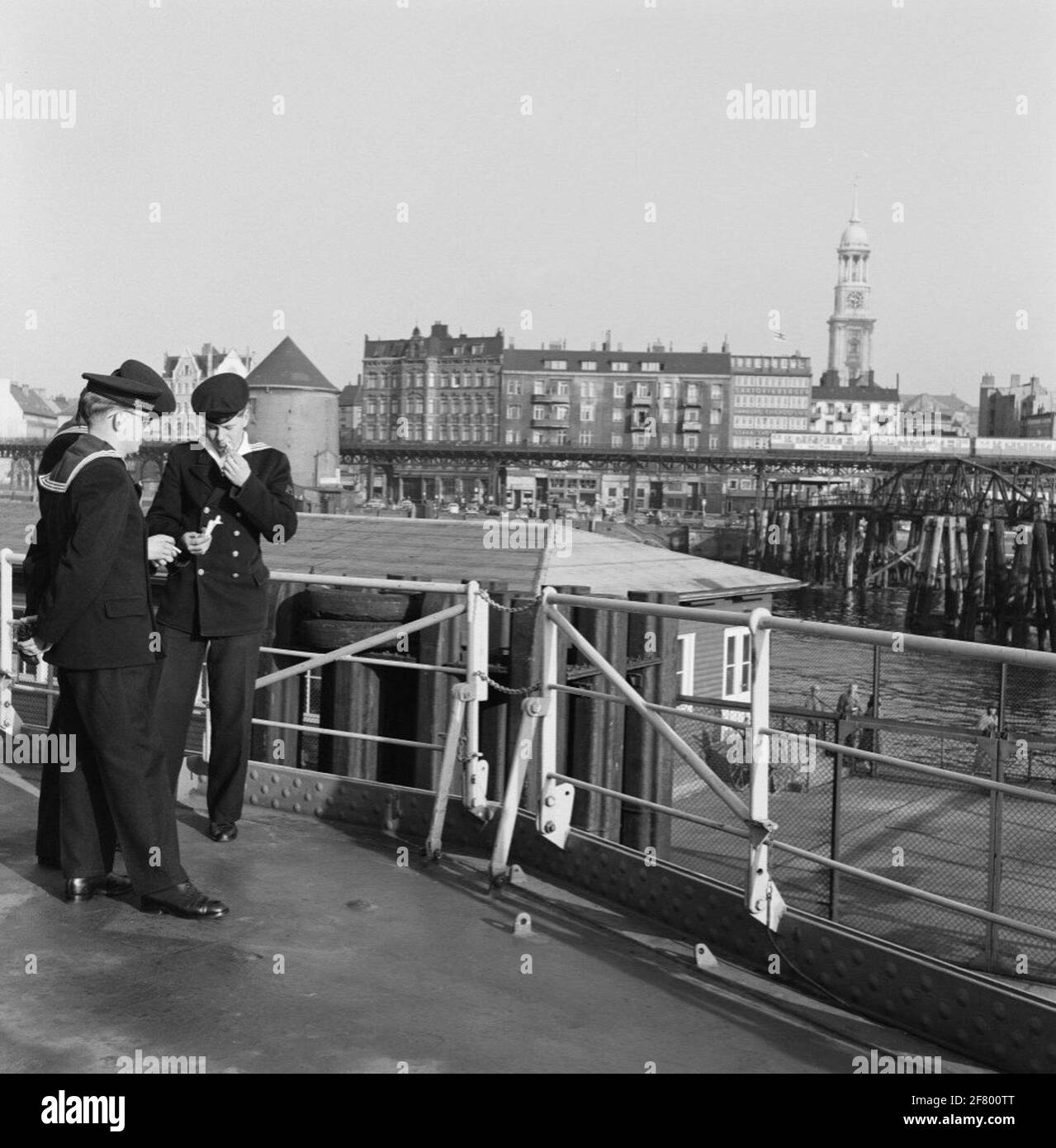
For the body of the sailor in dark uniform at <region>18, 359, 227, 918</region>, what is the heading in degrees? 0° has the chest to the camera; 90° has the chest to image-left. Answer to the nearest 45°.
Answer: approximately 270°

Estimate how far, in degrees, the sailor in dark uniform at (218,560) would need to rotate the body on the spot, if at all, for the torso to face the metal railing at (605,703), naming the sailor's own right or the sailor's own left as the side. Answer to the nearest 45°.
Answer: approximately 90° to the sailor's own left

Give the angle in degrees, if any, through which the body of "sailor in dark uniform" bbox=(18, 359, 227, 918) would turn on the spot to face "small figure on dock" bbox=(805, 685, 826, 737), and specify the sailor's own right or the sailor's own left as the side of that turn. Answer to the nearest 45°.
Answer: approximately 45° to the sailor's own left

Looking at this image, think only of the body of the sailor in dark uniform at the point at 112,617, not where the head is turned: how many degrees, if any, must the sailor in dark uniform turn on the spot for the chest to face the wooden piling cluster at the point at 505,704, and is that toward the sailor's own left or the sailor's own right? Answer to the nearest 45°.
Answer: approximately 45° to the sailor's own left

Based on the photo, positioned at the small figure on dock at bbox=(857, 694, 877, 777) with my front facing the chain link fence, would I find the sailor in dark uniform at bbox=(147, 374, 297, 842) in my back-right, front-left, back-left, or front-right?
front-right

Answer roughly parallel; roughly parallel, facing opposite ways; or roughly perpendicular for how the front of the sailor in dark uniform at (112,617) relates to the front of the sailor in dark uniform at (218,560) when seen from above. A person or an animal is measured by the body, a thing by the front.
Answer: roughly perpendicular

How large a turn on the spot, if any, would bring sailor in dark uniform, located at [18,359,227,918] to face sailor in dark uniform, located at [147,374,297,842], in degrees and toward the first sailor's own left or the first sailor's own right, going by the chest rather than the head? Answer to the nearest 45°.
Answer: approximately 45° to the first sailor's own left

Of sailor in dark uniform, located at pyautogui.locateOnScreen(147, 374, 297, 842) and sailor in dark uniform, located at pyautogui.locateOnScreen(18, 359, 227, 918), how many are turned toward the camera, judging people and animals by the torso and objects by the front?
1

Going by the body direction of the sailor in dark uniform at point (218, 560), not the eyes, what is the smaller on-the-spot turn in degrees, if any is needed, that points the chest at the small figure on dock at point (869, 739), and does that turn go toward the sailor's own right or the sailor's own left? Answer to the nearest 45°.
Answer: approximately 135° to the sailor's own left

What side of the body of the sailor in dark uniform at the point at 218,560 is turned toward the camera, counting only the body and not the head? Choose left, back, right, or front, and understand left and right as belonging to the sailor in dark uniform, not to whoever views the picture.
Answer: front

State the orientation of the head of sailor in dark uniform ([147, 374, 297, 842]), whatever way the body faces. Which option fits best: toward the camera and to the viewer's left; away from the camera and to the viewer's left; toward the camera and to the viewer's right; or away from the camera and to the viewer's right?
toward the camera and to the viewer's left

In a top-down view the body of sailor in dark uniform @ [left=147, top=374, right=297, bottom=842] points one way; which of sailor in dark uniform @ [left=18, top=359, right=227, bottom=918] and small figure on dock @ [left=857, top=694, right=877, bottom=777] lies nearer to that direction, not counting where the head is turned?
the sailor in dark uniform

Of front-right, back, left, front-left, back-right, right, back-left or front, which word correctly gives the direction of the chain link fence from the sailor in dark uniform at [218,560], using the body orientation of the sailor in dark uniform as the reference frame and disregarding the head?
back-left
